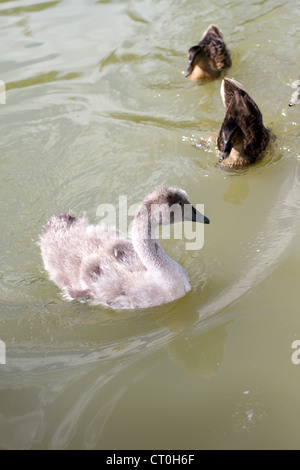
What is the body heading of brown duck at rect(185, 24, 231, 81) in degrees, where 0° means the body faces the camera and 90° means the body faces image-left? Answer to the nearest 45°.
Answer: approximately 45°

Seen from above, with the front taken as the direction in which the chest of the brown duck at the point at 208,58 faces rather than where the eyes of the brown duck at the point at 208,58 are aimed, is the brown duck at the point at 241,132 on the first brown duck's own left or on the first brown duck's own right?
on the first brown duck's own left
